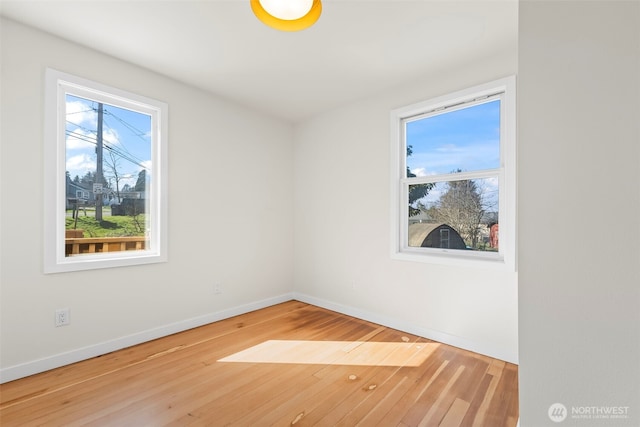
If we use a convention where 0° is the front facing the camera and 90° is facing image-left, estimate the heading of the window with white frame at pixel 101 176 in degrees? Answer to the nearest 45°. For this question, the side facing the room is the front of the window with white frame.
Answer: approximately 315°

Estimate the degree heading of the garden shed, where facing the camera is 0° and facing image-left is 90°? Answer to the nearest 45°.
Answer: approximately 315°

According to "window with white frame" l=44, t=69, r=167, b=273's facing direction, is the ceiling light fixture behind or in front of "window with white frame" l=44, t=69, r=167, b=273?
in front

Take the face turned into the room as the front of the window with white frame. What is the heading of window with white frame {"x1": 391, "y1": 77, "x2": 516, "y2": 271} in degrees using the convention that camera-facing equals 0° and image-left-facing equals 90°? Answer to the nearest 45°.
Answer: approximately 45°

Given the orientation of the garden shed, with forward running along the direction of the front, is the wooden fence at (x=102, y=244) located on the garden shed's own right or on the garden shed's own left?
on the garden shed's own right

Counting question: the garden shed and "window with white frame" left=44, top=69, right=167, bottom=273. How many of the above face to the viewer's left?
0

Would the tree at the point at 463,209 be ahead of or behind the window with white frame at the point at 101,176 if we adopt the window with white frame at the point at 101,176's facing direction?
ahead
